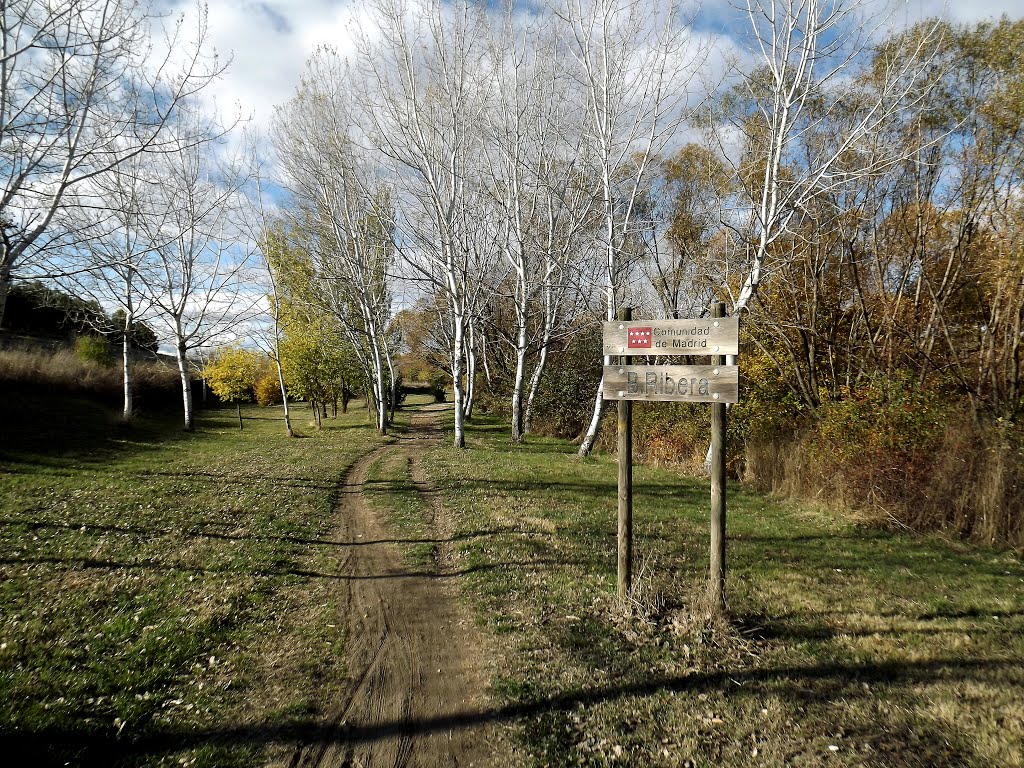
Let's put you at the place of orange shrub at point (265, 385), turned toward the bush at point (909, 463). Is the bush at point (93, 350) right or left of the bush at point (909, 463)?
right

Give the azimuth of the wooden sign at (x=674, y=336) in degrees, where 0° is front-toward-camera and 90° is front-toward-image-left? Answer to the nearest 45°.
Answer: approximately 0°

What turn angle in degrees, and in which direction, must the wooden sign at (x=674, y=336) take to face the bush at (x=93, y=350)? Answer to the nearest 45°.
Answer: approximately 135° to its right

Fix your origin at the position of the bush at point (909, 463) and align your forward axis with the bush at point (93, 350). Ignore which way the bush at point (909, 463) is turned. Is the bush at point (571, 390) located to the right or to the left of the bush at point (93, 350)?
right

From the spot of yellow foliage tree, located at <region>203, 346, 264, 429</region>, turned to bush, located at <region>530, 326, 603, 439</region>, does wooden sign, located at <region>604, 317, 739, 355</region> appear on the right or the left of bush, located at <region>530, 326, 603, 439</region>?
right

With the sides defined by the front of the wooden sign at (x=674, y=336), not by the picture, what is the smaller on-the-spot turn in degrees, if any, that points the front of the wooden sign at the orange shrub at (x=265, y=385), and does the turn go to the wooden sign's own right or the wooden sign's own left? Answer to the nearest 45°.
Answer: approximately 135° to the wooden sign's own right

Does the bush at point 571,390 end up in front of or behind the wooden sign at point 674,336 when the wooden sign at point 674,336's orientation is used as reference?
behind

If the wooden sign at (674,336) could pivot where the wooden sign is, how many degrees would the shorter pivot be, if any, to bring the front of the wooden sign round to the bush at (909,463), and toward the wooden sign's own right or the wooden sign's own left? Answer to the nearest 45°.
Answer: approximately 135° to the wooden sign's own left

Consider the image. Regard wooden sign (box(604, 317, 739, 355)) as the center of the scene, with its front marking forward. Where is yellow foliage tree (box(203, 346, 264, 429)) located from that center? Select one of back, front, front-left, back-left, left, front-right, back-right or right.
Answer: back-right
